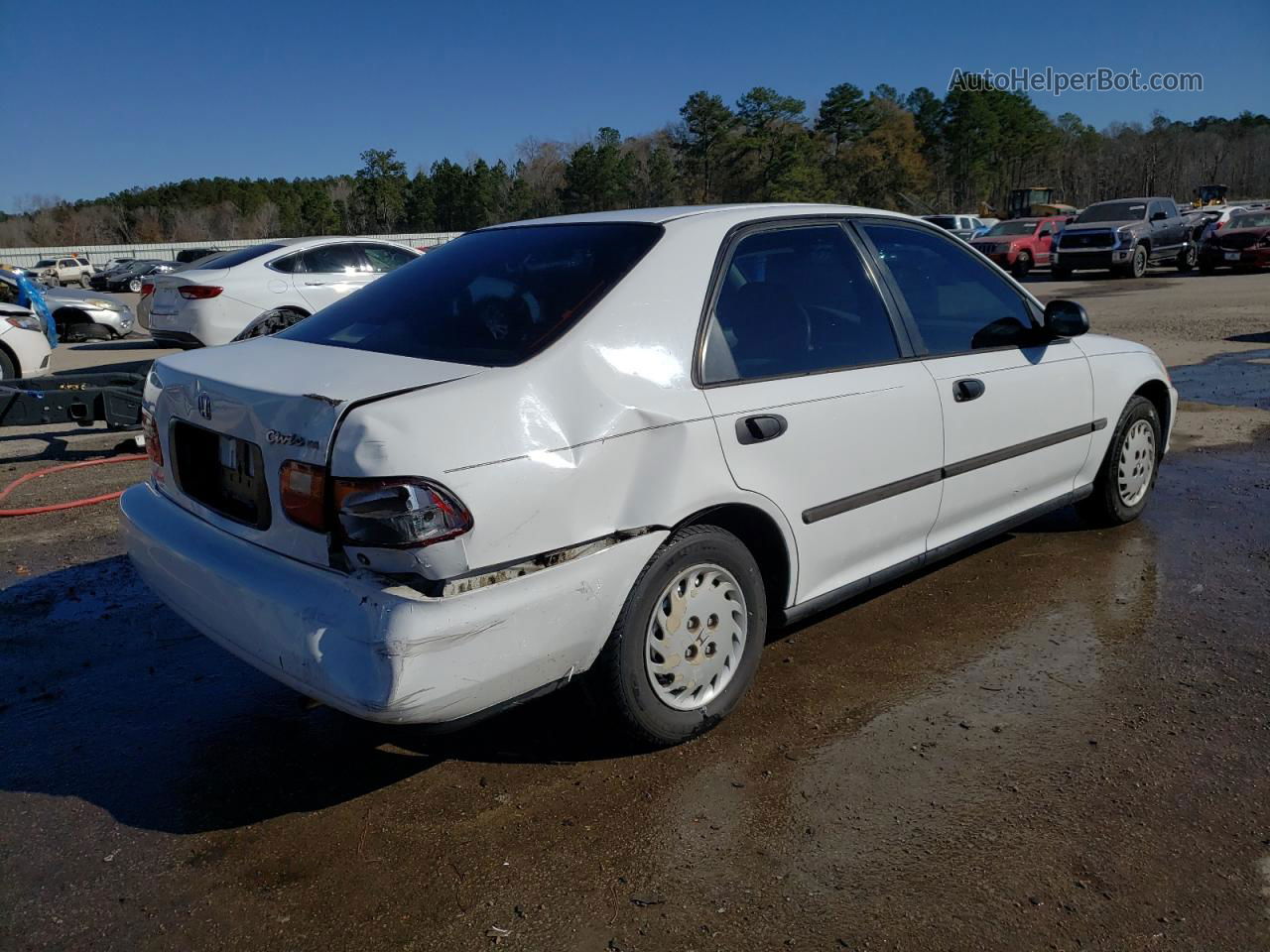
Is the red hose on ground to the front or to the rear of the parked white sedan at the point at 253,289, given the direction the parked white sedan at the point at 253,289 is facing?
to the rear

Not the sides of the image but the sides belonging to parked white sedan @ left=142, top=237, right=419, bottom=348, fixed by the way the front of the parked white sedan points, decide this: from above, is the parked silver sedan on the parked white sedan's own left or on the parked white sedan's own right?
on the parked white sedan's own left

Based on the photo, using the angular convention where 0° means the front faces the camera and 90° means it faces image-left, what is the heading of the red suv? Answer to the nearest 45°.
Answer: approximately 45°

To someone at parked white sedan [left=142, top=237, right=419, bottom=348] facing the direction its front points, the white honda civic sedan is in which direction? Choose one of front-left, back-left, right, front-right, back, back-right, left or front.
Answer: back-right

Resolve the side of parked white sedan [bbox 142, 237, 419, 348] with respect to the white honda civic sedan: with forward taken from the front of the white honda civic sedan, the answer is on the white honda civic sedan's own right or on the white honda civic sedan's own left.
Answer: on the white honda civic sedan's own left

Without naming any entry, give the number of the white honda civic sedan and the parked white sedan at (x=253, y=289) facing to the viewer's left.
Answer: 0

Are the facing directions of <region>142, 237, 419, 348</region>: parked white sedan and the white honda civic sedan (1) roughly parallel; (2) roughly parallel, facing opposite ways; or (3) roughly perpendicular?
roughly parallel

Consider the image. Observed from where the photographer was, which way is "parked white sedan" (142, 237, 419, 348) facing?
facing away from the viewer and to the right of the viewer

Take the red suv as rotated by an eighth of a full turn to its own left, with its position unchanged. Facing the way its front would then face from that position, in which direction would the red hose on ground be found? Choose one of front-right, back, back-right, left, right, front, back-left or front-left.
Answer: front

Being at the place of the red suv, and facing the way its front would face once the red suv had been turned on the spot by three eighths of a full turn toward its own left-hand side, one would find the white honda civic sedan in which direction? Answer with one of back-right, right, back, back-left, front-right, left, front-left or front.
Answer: right

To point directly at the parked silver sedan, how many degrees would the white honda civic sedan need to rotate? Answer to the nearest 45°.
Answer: approximately 90° to its left

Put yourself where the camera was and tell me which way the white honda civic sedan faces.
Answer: facing away from the viewer and to the right of the viewer
